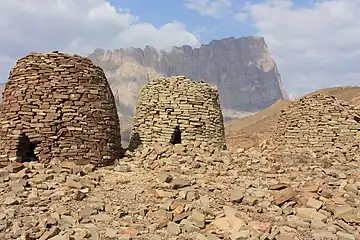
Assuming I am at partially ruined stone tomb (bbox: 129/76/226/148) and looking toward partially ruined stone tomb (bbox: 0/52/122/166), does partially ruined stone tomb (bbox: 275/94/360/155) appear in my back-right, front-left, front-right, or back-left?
back-left

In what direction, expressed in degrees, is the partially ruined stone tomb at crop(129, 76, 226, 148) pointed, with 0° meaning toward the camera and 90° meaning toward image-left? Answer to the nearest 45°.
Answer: approximately 0°

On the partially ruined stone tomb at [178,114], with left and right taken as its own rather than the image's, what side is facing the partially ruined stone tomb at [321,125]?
left

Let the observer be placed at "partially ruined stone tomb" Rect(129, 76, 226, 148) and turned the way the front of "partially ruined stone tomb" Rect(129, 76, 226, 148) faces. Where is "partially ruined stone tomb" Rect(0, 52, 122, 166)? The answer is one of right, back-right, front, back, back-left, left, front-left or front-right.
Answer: front-right
